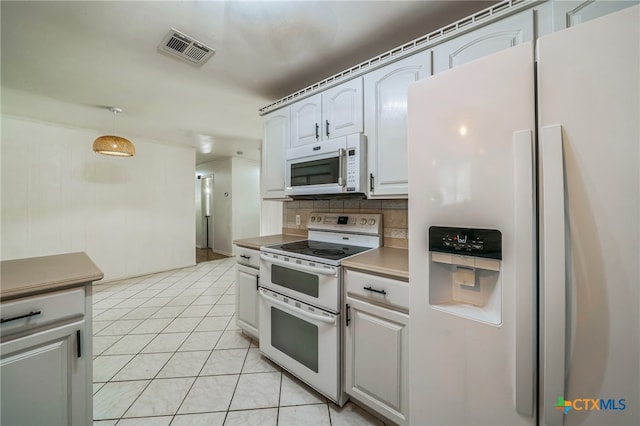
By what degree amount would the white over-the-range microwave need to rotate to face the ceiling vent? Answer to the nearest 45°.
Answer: approximately 45° to its right

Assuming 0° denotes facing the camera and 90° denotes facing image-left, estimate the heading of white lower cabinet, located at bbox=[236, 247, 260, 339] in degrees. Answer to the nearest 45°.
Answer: approximately 45°

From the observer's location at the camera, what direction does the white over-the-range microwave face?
facing the viewer and to the left of the viewer

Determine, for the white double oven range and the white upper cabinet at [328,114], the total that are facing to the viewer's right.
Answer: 0

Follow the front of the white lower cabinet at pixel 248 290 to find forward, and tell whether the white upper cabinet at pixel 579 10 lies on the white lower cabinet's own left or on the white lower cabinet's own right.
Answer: on the white lower cabinet's own left

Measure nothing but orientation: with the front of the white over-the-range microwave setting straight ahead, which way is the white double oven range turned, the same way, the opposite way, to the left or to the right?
the same way

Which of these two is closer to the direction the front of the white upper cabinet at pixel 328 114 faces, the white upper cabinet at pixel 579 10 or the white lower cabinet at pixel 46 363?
the white lower cabinet

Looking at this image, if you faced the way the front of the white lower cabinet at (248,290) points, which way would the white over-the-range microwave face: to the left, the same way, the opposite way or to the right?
the same way

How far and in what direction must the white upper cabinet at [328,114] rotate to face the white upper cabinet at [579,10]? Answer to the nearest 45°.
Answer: approximately 90° to its left

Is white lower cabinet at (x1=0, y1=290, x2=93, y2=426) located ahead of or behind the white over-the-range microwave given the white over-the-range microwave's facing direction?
ahead

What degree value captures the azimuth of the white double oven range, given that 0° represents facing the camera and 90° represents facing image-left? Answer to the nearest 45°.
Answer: approximately 45°

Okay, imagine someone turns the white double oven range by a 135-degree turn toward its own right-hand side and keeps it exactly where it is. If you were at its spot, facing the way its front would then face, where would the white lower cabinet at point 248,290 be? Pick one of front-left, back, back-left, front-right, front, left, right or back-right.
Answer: front-left

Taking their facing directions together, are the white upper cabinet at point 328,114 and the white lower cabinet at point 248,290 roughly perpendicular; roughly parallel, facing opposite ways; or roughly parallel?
roughly parallel

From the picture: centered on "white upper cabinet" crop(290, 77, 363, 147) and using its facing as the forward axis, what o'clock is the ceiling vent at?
The ceiling vent is roughly at 1 o'clock from the white upper cabinet.

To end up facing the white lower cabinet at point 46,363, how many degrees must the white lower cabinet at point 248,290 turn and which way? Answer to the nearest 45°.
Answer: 0° — it already faces it
